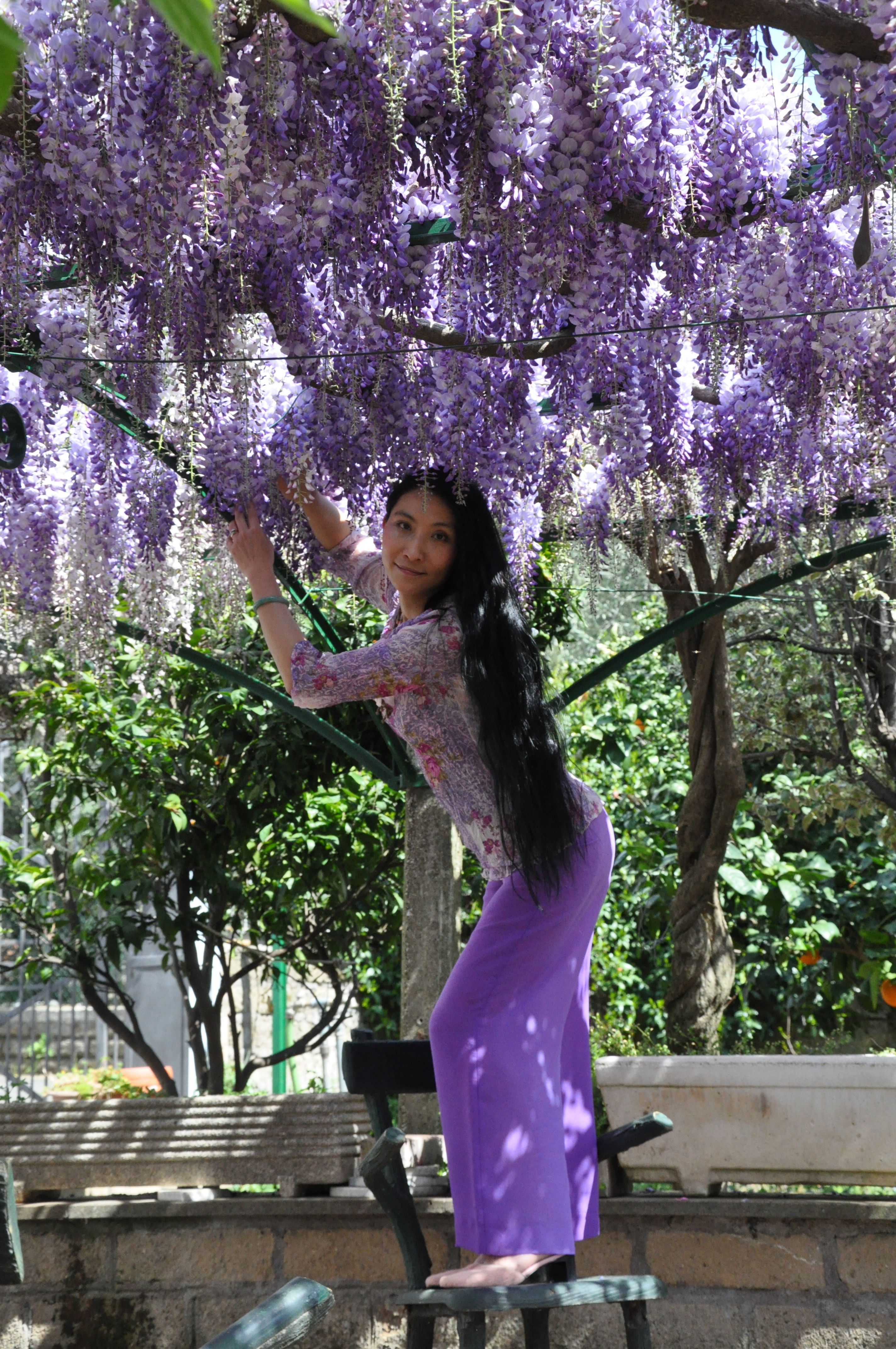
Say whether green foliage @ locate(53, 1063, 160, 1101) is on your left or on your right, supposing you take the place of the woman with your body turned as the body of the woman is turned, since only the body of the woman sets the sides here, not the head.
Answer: on your right

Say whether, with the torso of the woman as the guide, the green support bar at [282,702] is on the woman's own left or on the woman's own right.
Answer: on the woman's own right

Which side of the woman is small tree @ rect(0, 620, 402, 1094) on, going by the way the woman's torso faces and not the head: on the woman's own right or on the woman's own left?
on the woman's own right

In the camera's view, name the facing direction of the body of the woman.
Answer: to the viewer's left
